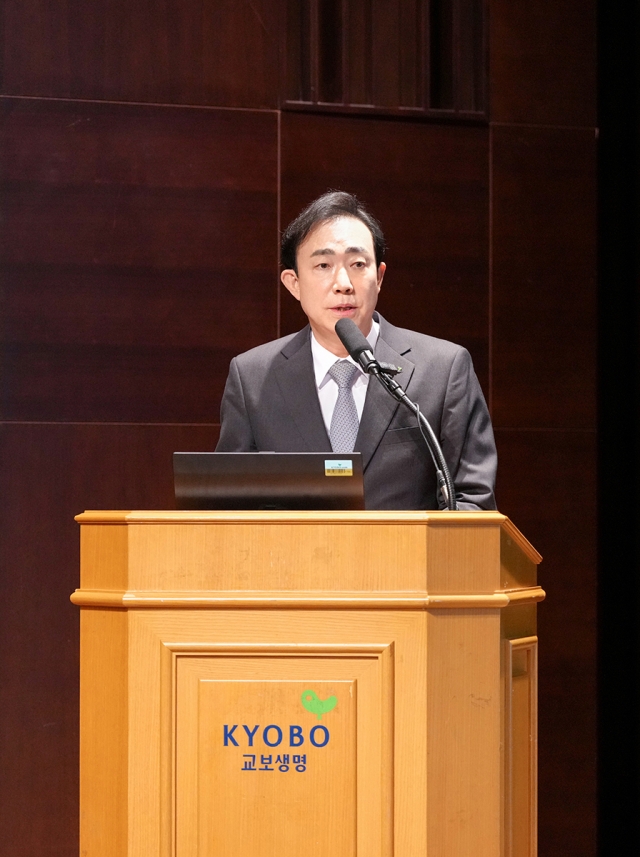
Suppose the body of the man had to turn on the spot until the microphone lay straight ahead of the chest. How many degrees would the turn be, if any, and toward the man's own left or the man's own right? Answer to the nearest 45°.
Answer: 0° — they already face it

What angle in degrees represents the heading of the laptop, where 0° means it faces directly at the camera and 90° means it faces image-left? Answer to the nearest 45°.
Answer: approximately 180°

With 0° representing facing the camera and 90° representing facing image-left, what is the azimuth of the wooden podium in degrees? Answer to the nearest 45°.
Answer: approximately 0°

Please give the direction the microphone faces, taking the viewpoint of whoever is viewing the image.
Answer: facing away from the viewer and to the left of the viewer

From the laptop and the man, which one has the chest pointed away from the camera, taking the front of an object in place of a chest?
the laptop

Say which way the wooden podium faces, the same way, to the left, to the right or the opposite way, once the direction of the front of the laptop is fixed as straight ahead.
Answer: the opposite way

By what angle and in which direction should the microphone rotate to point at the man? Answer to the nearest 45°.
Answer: approximately 45° to its right

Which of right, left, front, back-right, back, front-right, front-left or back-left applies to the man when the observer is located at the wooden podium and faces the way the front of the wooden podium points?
back
